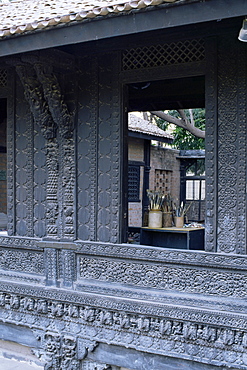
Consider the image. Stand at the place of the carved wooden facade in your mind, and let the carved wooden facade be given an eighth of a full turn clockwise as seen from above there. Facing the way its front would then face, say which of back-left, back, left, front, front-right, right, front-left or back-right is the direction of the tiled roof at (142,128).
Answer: right

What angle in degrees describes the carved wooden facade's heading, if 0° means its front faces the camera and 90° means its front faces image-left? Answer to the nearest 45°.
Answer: approximately 45°

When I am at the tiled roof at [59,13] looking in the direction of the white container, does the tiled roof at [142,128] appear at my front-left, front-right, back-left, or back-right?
front-left
